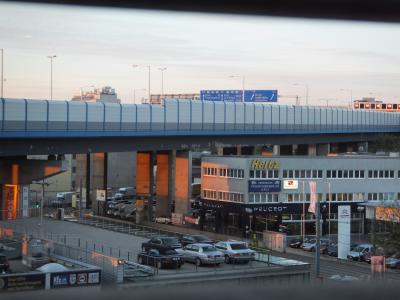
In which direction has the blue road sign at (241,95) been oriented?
toward the camera

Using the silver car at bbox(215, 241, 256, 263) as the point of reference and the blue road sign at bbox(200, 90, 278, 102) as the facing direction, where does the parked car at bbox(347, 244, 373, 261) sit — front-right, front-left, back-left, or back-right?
front-right

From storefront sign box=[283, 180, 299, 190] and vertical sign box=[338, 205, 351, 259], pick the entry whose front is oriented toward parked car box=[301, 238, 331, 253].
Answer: the storefront sign

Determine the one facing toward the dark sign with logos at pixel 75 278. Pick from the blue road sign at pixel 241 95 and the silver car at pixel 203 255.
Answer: the blue road sign

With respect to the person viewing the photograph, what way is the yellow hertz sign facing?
facing the viewer

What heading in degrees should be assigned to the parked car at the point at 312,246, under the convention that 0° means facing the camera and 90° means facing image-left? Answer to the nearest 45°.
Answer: approximately 45°

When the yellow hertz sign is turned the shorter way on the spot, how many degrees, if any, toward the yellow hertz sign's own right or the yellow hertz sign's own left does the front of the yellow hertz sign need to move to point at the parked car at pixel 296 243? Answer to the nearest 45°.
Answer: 0° — it already faces it
